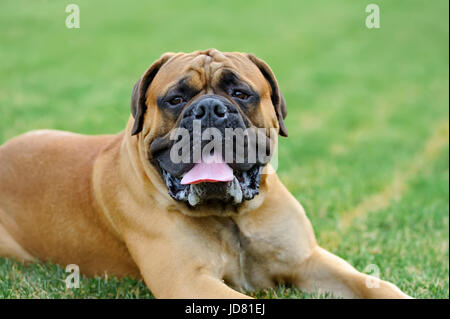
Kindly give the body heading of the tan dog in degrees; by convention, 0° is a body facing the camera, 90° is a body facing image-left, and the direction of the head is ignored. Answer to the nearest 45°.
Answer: approximately 315°
